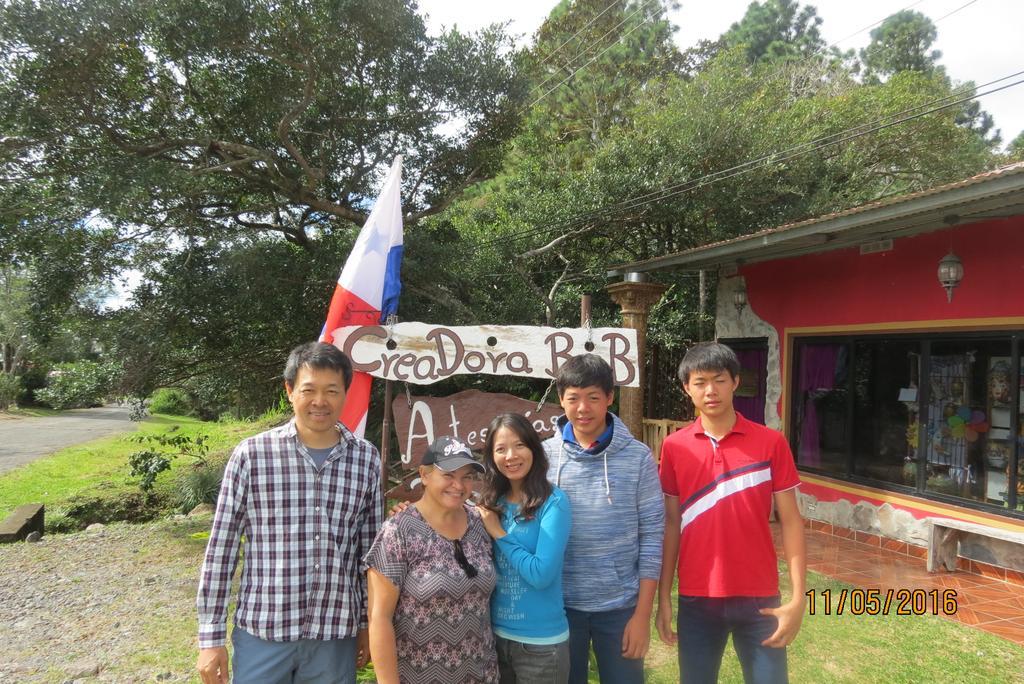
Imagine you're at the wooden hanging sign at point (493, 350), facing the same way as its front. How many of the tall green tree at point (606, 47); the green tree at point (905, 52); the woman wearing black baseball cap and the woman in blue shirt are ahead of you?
2

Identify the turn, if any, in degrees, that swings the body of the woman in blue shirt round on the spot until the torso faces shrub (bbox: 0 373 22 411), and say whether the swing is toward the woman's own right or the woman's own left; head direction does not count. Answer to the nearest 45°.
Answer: approximately 90° to the woman's own right

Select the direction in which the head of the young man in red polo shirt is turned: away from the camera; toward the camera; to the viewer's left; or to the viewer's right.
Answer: toward the camera

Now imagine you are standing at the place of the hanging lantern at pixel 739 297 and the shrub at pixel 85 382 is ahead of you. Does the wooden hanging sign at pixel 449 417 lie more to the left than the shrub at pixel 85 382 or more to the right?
left

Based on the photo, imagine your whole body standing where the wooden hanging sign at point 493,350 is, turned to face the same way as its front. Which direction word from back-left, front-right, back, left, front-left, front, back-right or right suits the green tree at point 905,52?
back-left

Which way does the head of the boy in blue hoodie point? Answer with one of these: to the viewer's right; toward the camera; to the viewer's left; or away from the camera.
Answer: toward the camera

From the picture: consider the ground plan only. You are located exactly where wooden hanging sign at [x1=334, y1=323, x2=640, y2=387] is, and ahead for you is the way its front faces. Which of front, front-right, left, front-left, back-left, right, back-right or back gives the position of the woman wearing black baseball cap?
front

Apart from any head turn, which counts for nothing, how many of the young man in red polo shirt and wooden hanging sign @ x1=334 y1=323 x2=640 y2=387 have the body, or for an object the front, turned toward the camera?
2

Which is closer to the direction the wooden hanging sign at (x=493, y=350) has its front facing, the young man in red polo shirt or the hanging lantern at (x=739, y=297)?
the young man in red polo shirt

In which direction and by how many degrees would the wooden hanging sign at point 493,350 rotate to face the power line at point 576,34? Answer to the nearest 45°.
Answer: approximately 180°

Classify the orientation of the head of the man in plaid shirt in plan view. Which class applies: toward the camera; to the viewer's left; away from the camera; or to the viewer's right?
toward the camera

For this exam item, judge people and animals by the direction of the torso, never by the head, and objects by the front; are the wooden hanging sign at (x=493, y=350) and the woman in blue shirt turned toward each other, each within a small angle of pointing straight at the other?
no

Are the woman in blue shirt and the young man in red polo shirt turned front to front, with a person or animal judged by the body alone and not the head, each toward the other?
no

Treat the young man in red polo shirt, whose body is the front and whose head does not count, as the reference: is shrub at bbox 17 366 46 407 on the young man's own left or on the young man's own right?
on the young man's own right

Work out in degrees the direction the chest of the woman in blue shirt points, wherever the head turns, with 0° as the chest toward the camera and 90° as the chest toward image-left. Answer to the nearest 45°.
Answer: approximately 45°

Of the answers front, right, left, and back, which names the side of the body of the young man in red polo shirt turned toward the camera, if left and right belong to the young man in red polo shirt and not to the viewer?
front
